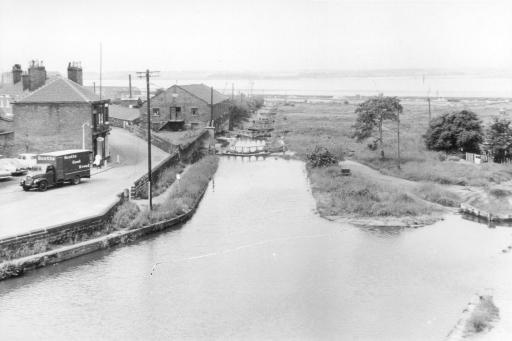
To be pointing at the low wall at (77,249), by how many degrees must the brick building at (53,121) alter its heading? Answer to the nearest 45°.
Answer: approximately 90° to its right

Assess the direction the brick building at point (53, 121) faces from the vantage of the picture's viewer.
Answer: facing to the right of the viewer

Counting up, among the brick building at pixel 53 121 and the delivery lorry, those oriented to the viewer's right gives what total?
1

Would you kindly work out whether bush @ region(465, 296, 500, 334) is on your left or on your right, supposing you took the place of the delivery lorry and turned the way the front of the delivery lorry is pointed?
on your left

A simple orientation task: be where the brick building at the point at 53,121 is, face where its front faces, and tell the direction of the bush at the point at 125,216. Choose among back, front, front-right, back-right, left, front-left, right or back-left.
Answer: right

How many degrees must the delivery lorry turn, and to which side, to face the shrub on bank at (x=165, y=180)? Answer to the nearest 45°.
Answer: approximately 180°

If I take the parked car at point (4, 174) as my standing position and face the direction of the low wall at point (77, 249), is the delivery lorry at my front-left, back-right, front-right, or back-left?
front-left

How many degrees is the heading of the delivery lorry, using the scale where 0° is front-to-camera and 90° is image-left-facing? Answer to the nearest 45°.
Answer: approximately 45°

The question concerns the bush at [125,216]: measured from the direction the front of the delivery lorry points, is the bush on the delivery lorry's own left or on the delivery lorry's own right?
on the delivery lorry's own left

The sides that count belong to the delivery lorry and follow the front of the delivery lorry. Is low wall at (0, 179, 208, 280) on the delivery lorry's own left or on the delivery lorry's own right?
on the delivery lorry's own left

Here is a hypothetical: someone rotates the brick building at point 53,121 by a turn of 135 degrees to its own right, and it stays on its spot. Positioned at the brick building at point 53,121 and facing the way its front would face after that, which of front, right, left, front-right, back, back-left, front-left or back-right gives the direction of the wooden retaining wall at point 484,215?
left

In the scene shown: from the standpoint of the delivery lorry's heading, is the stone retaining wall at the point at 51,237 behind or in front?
in front

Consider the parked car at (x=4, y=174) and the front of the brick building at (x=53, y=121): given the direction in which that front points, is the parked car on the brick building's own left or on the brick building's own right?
on the brick building's own right
